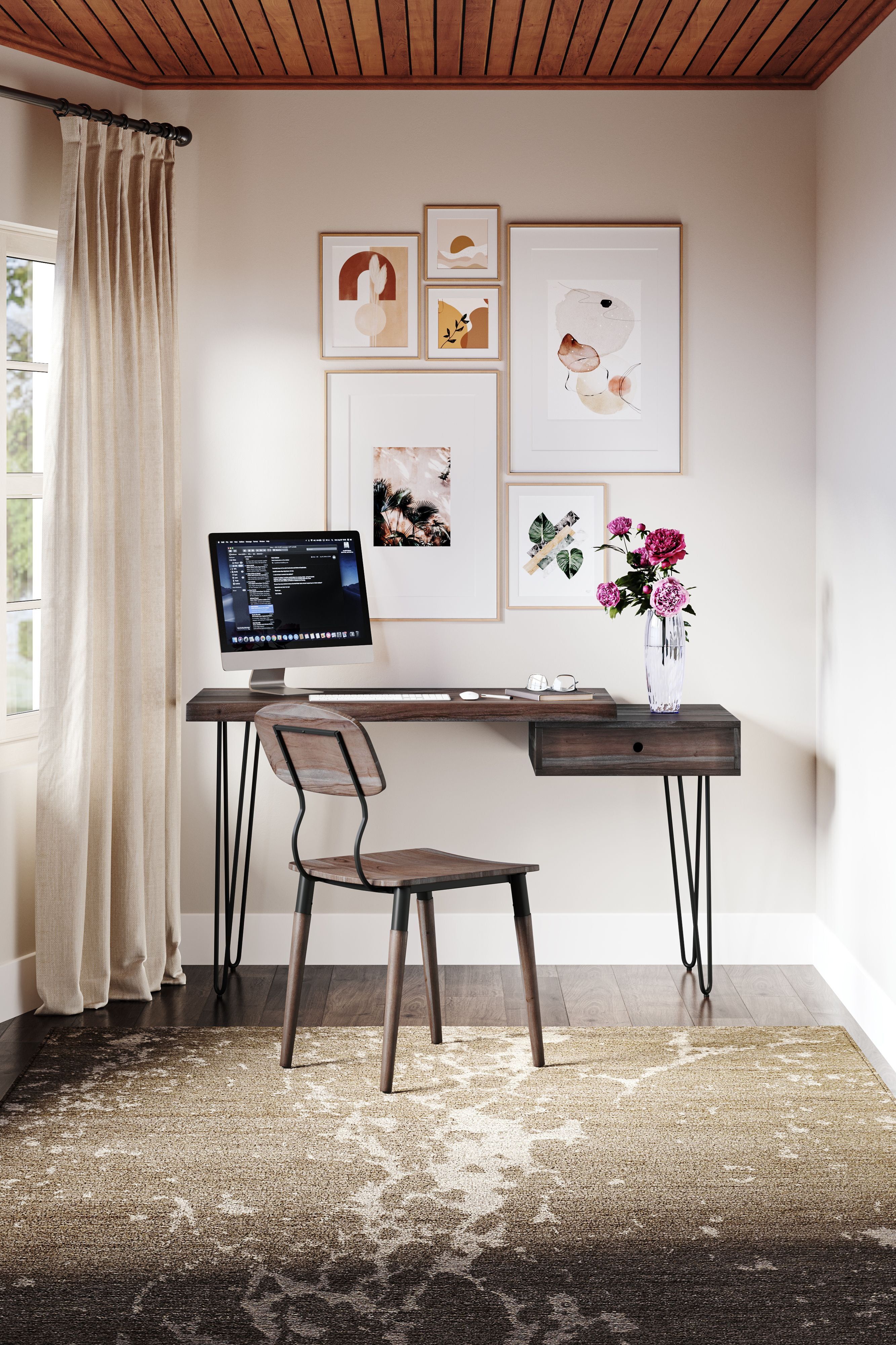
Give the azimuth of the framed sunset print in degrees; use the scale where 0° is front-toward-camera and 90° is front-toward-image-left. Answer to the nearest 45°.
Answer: approximately 0°

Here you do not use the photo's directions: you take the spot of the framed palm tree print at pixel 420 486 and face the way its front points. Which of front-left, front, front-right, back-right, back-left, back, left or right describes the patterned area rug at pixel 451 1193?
front

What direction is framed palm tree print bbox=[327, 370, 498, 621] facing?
toward the camera

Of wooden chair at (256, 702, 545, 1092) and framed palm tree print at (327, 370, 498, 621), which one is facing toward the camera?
the framed palm tree print

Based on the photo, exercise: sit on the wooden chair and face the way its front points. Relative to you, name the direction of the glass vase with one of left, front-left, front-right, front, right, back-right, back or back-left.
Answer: front

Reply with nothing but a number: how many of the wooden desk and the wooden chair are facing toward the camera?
1

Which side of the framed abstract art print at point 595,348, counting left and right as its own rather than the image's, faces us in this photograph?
front

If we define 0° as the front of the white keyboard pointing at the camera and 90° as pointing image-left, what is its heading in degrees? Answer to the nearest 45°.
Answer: approximately 0°

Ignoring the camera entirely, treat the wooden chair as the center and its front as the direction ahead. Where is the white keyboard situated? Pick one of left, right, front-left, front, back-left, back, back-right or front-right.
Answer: front-left

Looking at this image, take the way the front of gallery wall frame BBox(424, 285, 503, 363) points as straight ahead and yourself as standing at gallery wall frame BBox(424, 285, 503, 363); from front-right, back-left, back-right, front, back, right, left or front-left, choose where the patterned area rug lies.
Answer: front

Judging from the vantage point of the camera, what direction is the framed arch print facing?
facing the viewer

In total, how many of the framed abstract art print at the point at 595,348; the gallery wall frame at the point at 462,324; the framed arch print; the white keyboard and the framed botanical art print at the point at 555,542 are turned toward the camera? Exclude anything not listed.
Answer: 5

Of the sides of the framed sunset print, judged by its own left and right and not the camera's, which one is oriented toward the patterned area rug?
front
